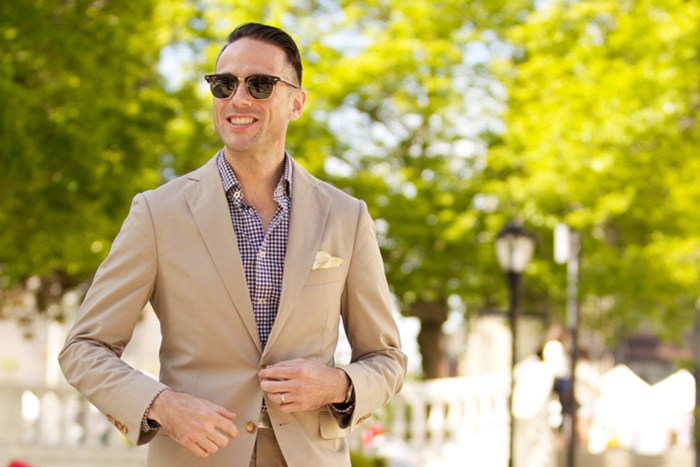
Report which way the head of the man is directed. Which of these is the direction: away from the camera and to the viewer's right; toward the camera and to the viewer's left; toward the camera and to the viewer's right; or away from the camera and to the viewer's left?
toward the camera and to the viewer's left

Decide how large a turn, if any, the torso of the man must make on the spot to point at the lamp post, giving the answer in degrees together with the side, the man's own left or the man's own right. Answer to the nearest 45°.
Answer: approximately 180°

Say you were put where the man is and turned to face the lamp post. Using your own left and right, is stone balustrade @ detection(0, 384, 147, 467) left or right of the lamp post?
left

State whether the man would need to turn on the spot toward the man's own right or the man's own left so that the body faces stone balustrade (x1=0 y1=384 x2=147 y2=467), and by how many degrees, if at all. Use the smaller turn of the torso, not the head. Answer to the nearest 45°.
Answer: approximately 180°

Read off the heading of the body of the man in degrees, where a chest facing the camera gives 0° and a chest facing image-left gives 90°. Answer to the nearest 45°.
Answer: approximately 0°

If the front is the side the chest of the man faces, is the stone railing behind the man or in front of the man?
behind
